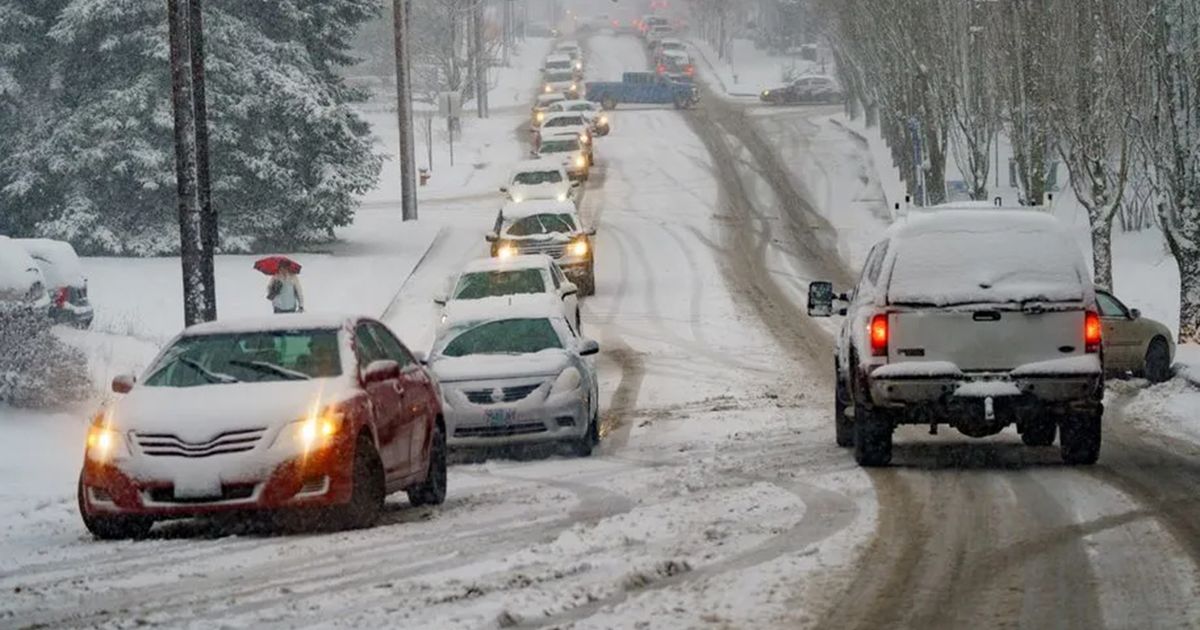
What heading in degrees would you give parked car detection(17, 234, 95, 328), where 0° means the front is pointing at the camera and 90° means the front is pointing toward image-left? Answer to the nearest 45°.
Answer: approximately 135°

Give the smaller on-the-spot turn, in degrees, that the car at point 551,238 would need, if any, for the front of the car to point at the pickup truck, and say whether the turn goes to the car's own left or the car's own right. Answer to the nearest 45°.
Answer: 0° — it already faces it

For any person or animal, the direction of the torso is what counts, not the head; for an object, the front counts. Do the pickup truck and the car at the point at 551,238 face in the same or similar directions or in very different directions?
very different directions

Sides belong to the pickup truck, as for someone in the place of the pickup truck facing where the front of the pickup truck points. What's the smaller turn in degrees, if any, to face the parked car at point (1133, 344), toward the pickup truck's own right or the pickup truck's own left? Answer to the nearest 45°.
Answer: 0° — it already faces it

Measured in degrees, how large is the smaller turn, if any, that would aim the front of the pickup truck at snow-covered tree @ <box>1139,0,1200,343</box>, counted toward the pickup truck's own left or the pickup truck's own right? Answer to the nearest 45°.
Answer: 0° — it already faces it

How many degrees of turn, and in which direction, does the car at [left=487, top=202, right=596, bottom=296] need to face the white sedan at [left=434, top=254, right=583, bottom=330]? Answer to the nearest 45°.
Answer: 0° — it already faces it

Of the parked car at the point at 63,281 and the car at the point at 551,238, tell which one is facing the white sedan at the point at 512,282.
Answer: the car at the point at 551,238

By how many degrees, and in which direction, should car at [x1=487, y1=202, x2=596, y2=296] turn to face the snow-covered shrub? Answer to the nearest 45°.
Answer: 0° — it already faces it

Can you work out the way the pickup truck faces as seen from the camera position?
facing away from the viewer

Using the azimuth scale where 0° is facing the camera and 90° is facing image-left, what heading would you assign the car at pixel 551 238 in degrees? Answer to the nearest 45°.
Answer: approximately 0°

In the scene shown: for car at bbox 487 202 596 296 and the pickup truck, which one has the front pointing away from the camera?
the pickup truck

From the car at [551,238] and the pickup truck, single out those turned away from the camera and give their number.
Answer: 1
